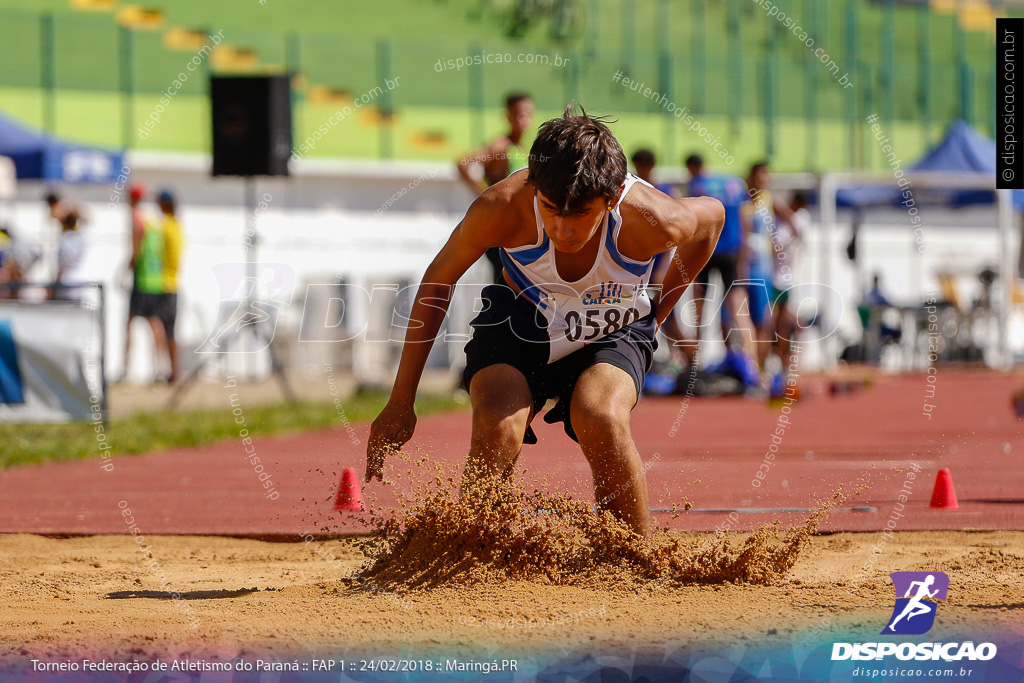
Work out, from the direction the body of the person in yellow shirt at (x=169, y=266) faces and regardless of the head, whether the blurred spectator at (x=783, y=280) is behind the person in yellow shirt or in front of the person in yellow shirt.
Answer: behind

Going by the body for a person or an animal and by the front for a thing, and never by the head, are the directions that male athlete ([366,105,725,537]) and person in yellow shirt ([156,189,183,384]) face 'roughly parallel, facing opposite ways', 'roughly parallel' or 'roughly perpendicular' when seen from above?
roughly perpendicular

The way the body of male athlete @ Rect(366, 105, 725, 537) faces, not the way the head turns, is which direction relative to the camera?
toward the camera

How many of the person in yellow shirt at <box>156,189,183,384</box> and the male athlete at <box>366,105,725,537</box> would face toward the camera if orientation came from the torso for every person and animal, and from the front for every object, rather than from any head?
1

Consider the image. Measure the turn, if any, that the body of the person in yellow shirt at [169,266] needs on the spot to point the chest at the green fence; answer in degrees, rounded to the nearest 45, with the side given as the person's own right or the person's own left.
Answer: approximately 135° to the person's own right

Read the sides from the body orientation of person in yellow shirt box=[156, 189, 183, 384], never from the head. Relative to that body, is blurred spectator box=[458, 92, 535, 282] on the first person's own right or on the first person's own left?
on the first person's own left

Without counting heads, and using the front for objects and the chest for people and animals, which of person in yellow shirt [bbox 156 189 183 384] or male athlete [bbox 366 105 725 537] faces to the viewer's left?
the person in yellow shirt

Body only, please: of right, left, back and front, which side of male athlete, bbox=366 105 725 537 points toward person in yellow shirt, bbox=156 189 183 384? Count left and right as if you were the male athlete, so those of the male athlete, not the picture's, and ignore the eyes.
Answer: back

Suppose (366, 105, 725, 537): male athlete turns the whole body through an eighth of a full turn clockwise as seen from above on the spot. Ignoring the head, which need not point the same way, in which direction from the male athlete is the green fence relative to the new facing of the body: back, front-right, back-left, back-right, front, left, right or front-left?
back-right

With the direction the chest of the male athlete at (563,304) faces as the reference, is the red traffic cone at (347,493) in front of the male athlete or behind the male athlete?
behind

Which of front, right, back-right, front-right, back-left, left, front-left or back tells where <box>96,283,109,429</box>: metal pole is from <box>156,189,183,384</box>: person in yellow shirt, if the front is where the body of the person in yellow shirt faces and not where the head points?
left

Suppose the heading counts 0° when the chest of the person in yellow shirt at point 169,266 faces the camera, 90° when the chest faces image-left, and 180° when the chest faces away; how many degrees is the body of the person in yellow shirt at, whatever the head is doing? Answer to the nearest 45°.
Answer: approximately 90°

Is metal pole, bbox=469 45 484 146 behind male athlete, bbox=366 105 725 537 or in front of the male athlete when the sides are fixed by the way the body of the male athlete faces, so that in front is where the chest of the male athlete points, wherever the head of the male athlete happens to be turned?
behind
